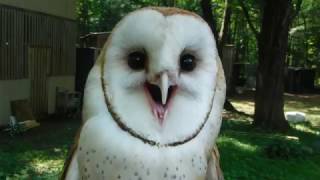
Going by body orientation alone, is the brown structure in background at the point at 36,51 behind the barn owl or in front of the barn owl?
behind

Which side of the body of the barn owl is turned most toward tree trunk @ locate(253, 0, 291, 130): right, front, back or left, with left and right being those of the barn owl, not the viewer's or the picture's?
back

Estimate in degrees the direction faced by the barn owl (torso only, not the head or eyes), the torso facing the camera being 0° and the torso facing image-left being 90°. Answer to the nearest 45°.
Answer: approximately 0°
